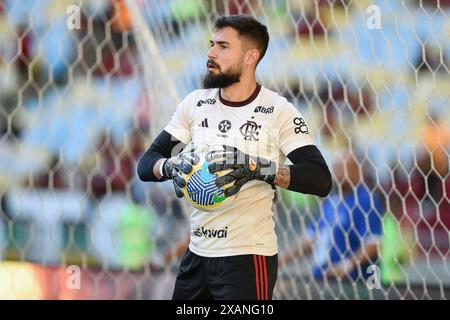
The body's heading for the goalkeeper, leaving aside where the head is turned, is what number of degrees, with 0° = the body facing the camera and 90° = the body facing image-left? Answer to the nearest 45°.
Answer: approximately 45°
